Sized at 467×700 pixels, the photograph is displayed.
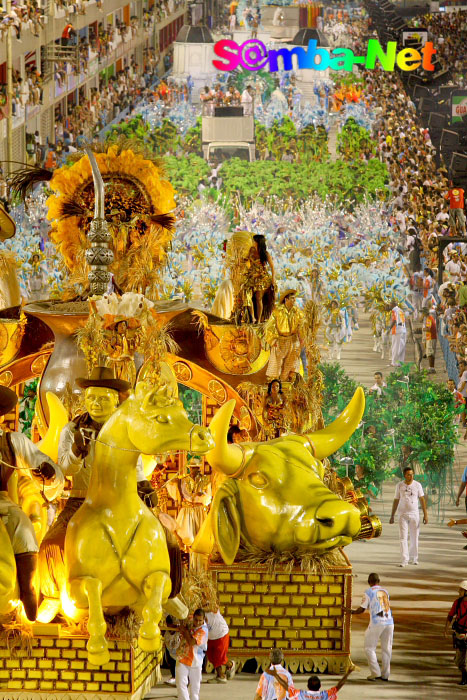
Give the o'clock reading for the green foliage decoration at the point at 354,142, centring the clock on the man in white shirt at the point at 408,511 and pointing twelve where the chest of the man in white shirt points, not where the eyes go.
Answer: The green foliage decoration is roughly at 6 o'clock from the man in white shirt.

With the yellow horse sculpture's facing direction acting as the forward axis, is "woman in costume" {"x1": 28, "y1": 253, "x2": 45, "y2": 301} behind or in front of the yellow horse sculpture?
behind

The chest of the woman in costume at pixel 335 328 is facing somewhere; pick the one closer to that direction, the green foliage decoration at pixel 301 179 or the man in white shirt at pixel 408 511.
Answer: the man in white shirt

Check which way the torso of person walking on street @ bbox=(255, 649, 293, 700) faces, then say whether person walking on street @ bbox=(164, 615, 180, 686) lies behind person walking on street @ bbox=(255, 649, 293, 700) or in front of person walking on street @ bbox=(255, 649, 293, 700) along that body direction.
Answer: in front

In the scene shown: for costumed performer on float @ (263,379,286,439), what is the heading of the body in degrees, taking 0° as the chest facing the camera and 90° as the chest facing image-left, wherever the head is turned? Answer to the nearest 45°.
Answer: approximately 0°

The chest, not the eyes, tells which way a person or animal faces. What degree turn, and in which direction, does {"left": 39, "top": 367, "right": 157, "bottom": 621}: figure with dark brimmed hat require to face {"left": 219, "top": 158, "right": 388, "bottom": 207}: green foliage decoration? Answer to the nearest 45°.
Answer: approximately 180°

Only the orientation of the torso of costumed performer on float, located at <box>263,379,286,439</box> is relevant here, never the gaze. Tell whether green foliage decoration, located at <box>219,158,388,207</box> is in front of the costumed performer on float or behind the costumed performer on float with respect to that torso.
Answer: behind

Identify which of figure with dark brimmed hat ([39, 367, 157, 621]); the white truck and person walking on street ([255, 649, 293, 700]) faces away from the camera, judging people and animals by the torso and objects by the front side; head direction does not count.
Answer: the person walking on street

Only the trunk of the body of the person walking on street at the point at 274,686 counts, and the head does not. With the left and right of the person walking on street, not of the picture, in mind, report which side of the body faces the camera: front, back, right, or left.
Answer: back

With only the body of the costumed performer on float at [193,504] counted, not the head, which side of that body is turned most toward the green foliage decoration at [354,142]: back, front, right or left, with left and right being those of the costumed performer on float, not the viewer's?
back
